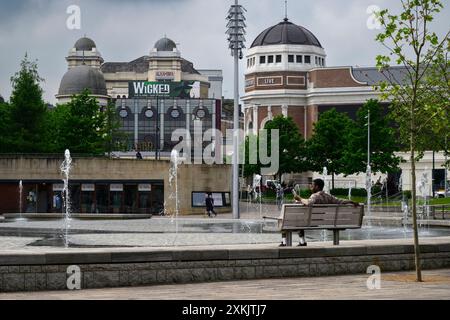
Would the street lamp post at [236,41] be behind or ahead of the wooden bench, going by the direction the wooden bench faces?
ahead

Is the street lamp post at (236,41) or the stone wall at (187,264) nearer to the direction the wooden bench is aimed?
the street lamp post

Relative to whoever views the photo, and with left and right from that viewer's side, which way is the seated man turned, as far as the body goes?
facing away from the viewer and to the left of the viewer
